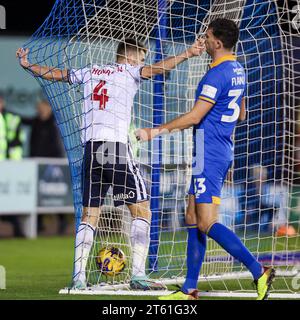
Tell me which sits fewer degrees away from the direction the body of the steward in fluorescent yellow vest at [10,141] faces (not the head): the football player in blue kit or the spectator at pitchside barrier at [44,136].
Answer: the football player in blue kit

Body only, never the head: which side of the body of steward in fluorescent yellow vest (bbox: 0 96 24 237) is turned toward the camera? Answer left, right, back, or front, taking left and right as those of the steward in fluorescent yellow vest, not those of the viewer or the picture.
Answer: front

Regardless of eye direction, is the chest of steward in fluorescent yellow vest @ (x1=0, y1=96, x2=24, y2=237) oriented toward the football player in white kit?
yes

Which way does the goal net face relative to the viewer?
toward the camera

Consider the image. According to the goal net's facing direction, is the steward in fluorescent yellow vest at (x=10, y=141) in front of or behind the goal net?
behind

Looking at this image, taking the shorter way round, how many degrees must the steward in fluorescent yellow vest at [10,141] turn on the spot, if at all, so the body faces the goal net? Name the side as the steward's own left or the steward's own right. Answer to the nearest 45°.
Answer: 0° — they already face it

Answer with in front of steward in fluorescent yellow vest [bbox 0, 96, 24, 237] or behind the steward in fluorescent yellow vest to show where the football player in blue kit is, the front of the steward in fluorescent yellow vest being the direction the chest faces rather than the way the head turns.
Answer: in front

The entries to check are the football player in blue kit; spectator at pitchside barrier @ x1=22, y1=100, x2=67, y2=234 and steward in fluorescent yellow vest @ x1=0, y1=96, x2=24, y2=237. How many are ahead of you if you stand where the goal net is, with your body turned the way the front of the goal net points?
1
